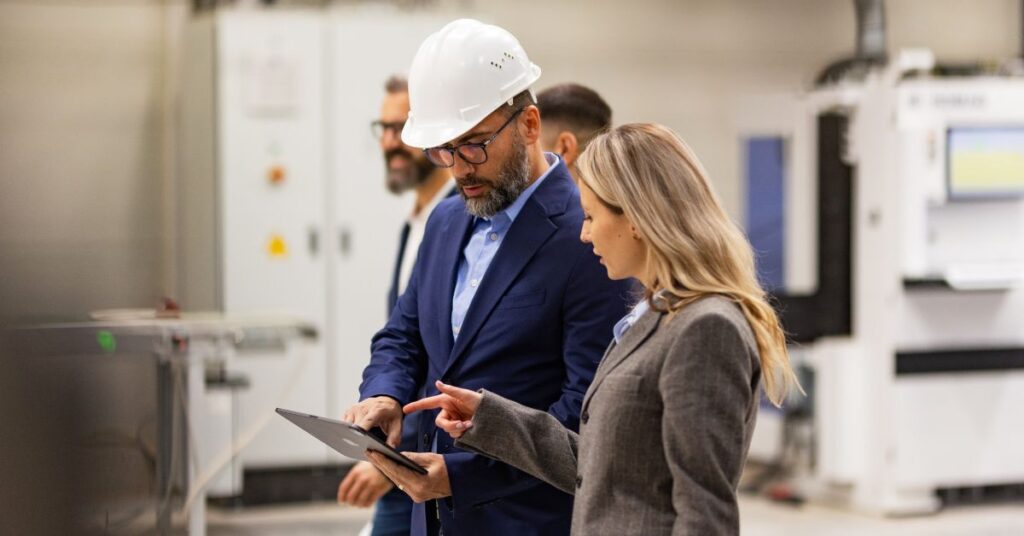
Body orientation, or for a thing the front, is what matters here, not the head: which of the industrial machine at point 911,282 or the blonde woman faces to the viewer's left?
the blonde woman

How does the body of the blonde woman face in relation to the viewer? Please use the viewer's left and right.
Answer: facing to the left of the viewer

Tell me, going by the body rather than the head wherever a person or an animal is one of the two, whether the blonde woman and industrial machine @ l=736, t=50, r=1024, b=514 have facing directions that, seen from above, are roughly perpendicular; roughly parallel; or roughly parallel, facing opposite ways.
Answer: roughly perpendicular

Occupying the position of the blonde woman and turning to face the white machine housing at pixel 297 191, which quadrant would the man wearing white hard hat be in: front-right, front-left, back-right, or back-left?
front-left

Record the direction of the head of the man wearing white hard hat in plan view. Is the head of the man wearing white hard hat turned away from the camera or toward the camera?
toward the camera

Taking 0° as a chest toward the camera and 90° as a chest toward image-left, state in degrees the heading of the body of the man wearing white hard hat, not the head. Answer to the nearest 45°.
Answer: approximately 45°

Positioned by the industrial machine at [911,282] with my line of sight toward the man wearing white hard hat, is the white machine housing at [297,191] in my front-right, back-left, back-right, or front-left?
front-right

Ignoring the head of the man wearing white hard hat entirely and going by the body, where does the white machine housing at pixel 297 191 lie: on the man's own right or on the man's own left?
on the man's own right

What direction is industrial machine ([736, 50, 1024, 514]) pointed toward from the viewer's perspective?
toward the camera

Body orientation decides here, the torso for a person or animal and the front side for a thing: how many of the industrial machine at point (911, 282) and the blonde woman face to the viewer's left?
1

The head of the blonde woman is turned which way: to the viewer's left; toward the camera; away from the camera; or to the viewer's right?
to the viewer's left
